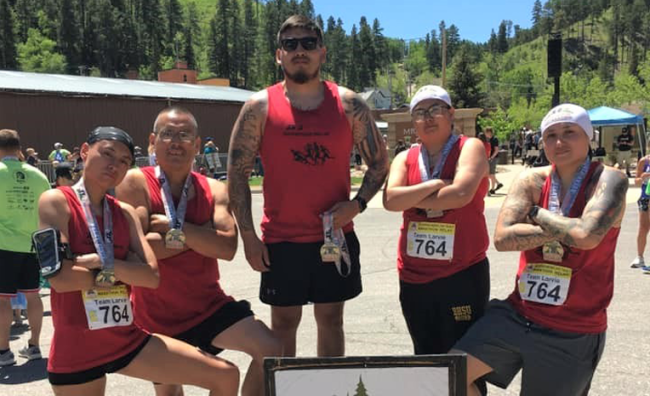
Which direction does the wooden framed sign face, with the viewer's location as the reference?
facing the viewer

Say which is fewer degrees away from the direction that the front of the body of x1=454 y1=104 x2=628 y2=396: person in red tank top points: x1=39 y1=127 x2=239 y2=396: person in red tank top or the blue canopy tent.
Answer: the person in red tank top

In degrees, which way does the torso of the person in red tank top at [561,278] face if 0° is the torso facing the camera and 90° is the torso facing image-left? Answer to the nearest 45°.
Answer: approximately 45°

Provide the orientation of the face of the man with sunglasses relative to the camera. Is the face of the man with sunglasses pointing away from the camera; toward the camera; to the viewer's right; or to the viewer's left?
toward the camera

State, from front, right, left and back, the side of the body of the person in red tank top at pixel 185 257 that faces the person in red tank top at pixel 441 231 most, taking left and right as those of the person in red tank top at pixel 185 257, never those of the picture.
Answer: left

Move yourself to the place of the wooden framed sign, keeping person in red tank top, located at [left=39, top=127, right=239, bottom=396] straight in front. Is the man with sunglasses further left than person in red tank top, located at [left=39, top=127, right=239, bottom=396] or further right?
right

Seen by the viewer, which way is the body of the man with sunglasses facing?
toward the camera

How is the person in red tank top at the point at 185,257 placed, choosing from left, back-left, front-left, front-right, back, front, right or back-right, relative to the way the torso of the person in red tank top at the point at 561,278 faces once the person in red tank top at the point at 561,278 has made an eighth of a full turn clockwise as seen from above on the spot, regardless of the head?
front

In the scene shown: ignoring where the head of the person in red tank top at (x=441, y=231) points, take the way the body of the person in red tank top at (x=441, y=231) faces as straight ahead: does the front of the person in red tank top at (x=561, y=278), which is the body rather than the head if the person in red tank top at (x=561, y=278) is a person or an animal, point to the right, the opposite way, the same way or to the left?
the same way

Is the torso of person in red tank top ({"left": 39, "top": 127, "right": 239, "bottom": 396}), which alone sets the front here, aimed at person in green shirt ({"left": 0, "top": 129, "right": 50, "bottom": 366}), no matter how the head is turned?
no

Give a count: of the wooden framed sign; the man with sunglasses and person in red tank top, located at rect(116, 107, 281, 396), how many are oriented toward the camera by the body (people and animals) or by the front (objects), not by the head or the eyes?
3

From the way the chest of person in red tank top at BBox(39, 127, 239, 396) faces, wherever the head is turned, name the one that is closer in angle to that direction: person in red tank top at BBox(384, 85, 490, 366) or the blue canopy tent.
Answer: the person in red tank top

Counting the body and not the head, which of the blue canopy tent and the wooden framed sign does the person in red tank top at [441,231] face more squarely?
the wooden framed sign

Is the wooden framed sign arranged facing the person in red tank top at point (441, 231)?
no

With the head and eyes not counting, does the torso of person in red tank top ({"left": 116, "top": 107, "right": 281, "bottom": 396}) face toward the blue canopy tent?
no

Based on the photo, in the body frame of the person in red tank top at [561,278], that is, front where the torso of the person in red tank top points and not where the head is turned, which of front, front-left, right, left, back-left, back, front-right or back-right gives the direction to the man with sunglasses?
front-right
